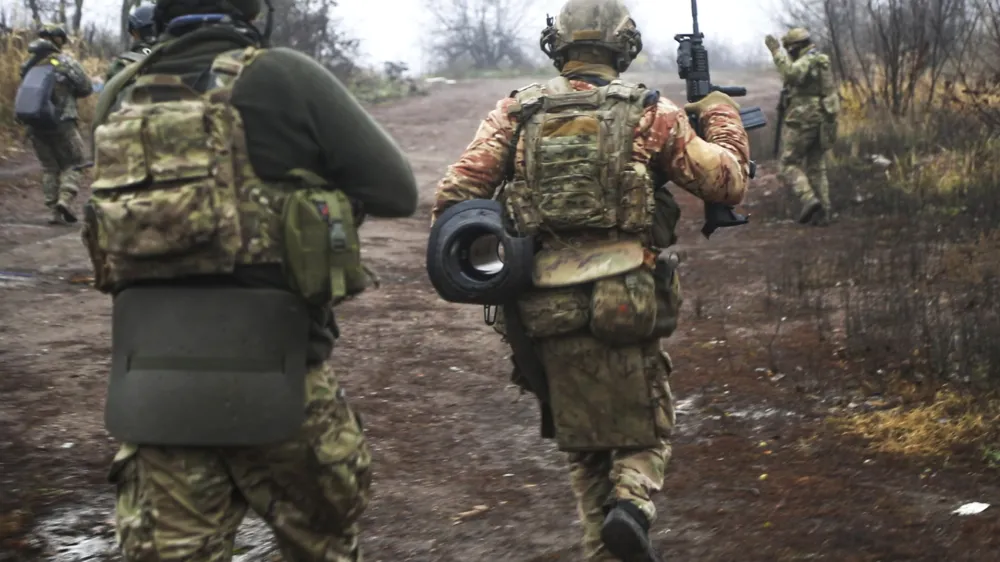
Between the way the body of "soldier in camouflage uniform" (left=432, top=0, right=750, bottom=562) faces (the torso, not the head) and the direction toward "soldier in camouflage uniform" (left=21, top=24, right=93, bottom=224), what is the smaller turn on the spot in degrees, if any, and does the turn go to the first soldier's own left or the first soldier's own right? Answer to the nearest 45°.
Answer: approximately 45° to the first soldier's own left

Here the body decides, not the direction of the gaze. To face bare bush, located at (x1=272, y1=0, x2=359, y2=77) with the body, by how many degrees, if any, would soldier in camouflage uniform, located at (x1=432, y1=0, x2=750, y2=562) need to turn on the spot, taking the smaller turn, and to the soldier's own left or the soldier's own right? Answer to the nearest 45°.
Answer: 0° — they already face it

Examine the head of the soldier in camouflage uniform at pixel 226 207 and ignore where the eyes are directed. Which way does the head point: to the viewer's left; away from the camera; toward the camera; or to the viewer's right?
away from the camera

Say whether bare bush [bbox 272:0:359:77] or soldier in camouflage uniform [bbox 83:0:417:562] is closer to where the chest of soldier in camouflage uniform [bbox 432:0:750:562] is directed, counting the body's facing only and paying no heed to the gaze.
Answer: the bare bush

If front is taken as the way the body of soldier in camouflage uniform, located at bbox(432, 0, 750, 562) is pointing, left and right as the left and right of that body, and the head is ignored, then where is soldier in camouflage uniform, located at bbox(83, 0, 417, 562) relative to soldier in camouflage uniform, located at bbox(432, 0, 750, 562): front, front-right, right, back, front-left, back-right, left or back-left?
back-left

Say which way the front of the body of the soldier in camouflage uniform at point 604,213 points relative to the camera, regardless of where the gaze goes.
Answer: away from the camera

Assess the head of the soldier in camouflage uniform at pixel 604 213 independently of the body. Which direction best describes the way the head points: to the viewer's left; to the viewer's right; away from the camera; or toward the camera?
away from the camera
